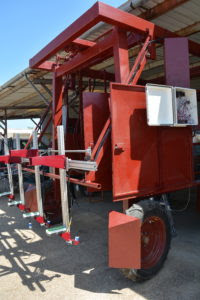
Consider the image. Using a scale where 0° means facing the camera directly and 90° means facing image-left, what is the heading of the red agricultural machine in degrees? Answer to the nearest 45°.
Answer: approximately 45°
